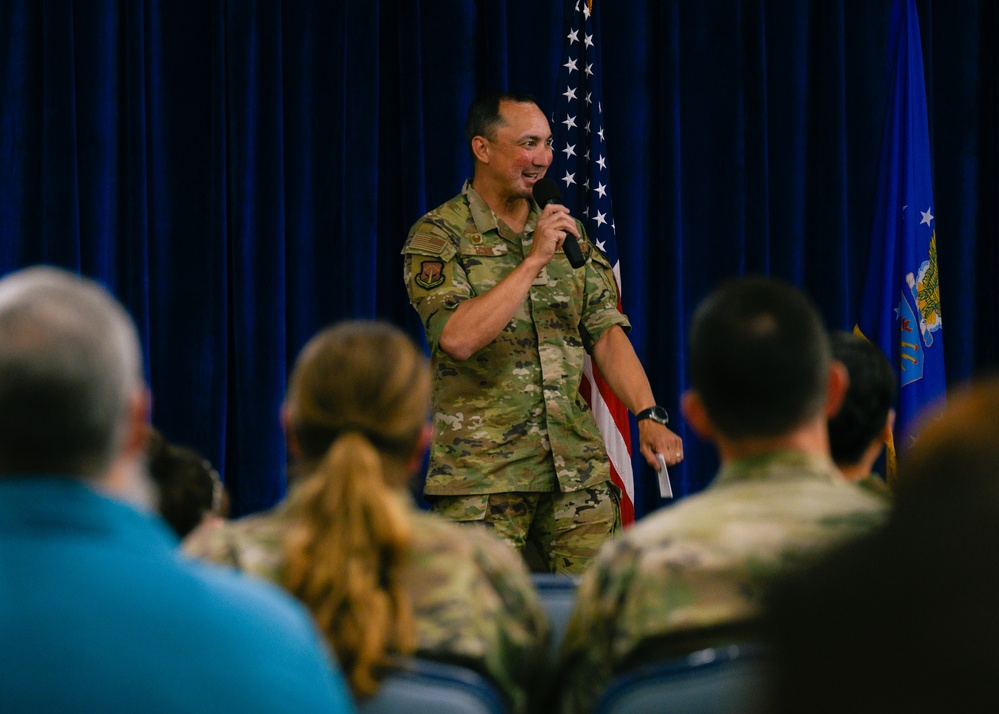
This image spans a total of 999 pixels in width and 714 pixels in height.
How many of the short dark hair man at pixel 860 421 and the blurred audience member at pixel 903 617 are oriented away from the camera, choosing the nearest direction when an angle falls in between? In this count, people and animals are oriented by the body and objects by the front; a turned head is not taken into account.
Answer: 2

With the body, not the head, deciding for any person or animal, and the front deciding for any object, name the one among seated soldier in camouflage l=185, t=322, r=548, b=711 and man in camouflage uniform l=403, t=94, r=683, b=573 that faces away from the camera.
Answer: the seated soldier in camouflage

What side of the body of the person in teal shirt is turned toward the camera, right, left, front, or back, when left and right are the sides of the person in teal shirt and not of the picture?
back

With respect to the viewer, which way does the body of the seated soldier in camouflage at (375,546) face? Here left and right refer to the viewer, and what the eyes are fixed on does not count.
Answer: facing away from the viewer

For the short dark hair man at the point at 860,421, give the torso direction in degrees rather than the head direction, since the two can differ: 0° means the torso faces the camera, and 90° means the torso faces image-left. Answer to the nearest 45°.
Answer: approximately 180°

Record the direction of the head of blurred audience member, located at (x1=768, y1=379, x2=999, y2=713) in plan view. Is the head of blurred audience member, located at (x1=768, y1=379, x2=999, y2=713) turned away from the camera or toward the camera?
away from the camera

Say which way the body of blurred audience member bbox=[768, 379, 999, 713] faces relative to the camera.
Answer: away from the camera

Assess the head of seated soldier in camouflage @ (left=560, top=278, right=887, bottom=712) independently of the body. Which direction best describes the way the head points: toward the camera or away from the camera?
away from the camera

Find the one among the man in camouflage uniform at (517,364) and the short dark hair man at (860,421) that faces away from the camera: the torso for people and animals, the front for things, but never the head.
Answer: the short dark hair man

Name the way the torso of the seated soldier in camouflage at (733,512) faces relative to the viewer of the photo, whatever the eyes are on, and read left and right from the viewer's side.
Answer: facing away from the viewer
